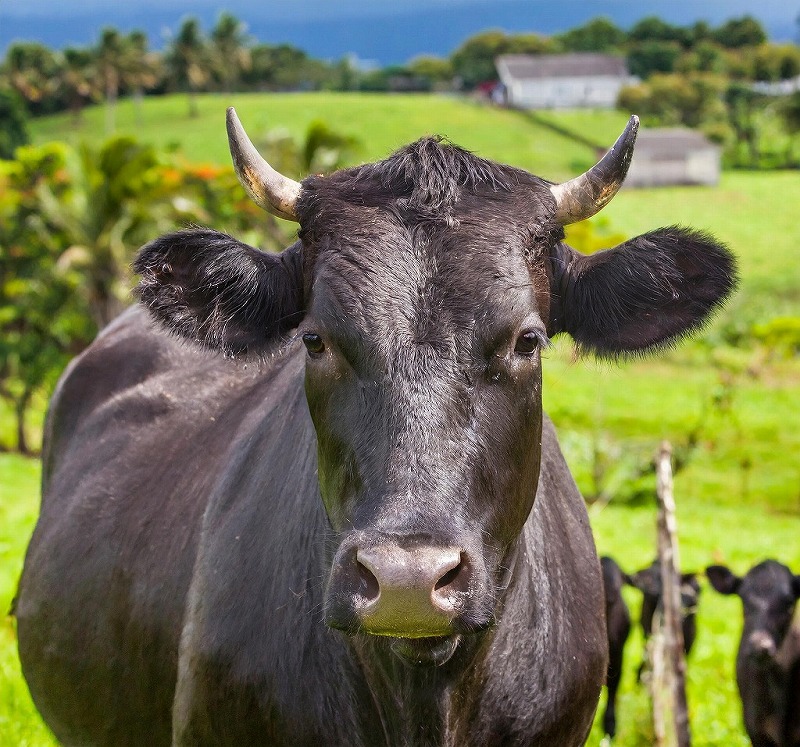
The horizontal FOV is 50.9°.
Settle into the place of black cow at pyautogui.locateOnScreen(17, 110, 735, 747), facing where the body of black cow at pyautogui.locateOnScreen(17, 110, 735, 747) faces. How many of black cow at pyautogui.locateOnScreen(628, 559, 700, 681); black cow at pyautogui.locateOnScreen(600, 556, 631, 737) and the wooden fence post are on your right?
0

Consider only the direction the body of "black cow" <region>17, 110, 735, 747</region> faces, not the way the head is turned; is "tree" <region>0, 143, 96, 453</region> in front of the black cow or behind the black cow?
behind

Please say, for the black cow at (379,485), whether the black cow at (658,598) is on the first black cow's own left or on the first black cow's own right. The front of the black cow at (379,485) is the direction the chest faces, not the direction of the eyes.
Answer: on the first black cow's own left

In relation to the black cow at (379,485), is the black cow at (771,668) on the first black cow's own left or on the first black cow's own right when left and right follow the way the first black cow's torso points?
on the first black cow's own left

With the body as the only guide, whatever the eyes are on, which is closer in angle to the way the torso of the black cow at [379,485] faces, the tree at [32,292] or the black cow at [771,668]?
the black cow

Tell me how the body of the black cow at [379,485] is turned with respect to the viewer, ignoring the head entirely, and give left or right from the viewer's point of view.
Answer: facing the viewer and to the right of the viewer

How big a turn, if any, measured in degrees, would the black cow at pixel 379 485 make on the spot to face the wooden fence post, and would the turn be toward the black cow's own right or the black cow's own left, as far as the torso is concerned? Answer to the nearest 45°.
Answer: approximately 90° to the black cow's own left

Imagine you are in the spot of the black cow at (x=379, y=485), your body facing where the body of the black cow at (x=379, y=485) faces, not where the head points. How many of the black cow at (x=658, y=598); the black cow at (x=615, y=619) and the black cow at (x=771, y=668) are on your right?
0
